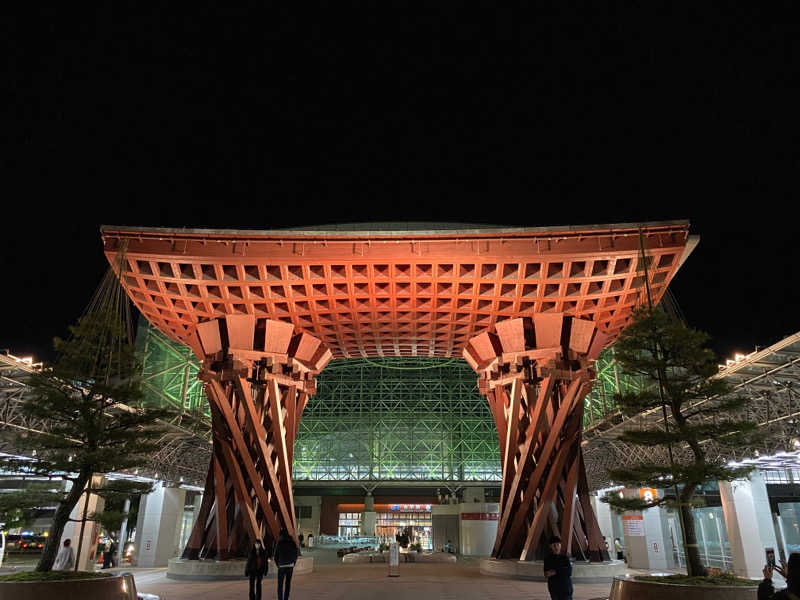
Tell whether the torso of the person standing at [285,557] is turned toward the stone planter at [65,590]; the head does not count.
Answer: no

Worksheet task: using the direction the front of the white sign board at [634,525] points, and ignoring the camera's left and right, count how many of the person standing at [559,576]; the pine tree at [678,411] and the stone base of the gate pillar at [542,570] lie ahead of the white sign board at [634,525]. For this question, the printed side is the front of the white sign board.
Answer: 3

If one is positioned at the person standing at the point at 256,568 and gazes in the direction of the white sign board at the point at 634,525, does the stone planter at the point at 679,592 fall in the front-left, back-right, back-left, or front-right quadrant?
front-right

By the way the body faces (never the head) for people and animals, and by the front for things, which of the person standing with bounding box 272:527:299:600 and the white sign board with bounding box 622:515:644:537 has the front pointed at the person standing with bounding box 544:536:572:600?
the white sign board

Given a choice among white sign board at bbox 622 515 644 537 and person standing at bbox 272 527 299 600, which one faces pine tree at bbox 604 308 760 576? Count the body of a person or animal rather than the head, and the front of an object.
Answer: the white sign board

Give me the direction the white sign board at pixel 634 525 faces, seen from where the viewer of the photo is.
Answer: facing the viewer

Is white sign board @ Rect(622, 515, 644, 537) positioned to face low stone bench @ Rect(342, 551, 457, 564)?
no

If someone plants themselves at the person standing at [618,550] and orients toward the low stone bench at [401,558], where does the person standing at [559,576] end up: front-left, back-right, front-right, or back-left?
front-left

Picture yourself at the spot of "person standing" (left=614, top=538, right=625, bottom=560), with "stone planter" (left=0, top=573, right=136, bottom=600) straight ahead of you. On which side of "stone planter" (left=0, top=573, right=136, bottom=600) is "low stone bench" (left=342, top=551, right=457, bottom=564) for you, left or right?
right

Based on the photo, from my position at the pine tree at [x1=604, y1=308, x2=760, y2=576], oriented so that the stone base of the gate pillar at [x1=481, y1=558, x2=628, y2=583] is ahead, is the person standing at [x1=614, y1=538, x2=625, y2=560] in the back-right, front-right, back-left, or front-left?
front-right

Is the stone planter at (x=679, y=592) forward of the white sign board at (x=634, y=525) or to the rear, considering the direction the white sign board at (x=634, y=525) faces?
forward
